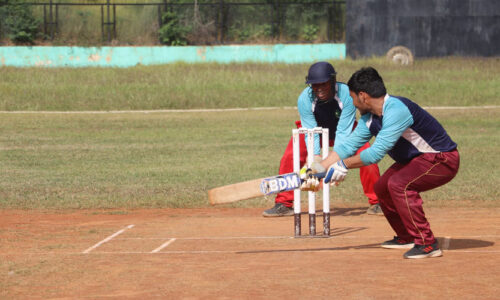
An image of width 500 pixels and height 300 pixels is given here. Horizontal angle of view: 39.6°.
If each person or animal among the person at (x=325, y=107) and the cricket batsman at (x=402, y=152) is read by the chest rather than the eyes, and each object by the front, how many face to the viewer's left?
1

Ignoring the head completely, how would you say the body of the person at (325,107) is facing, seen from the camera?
toward the camera

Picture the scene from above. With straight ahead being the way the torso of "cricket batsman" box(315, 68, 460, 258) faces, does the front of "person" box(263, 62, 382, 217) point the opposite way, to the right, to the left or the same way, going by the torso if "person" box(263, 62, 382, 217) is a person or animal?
to the left

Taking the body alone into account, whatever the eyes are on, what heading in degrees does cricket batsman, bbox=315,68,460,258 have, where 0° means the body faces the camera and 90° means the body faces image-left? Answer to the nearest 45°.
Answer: approximately 90°

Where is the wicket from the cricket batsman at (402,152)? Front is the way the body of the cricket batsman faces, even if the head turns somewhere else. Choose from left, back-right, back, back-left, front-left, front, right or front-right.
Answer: front-right

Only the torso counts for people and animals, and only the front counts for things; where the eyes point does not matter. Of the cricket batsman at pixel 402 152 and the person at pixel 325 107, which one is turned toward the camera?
the person at pixel 325 107

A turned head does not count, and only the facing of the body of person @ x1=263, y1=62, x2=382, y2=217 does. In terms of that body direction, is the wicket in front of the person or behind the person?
in front
